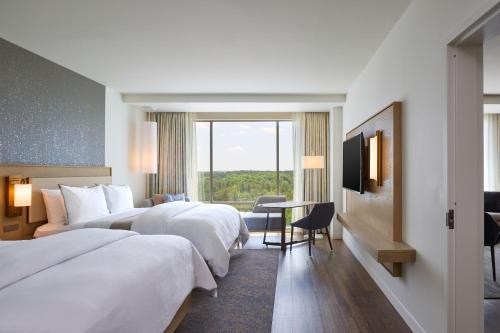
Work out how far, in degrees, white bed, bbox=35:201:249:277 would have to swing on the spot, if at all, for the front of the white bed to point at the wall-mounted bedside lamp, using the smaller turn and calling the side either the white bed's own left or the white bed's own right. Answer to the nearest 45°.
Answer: approximately 180°

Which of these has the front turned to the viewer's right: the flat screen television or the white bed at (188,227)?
the white bed

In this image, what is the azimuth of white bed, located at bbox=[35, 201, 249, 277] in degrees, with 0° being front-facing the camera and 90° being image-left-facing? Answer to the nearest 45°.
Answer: approximately 270°

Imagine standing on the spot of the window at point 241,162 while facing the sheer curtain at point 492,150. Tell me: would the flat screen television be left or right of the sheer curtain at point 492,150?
right

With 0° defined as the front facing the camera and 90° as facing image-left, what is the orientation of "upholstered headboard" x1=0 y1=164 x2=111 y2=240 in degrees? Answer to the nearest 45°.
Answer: approximately 315°

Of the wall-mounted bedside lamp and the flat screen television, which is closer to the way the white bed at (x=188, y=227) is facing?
the flat screen television

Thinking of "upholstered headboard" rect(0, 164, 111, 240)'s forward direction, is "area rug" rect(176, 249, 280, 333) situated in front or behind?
in front

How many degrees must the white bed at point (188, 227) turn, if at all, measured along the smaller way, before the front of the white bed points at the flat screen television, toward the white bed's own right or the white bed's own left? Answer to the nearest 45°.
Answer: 0° — it already faces it

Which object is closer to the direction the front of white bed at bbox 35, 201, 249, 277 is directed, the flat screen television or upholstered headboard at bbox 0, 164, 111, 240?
the flat screen television

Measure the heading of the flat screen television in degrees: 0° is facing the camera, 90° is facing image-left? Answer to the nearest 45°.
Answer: approximately 90°

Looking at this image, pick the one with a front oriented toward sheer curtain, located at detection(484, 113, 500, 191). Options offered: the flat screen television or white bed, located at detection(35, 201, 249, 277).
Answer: the white bed

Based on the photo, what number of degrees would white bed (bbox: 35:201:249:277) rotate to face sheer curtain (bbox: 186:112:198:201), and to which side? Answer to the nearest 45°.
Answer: approximately 90° to its left

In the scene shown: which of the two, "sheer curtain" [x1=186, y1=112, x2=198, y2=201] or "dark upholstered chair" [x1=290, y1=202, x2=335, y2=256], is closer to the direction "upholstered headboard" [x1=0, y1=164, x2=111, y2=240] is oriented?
the dark upholstered chair

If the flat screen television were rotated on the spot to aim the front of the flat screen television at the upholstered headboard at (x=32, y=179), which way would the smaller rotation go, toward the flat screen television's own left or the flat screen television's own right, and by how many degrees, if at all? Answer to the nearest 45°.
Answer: approximately 45° to the flat screen television's own left
